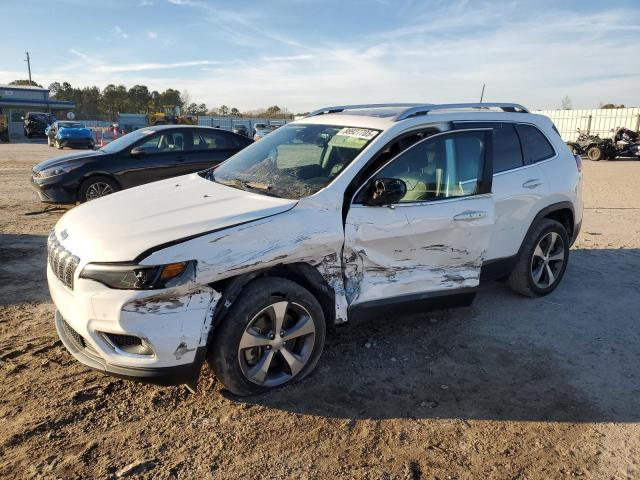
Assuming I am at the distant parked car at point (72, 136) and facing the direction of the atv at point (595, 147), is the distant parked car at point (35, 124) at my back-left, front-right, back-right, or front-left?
back-left

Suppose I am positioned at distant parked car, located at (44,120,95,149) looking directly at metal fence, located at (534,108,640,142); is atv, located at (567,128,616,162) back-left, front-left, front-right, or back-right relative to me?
front-right

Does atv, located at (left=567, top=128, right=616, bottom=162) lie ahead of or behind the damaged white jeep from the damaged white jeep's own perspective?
behind

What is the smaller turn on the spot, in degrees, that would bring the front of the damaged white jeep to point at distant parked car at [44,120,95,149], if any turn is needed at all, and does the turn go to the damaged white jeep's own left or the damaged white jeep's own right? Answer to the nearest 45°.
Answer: approximately 90° to the damaged white jeep's own right

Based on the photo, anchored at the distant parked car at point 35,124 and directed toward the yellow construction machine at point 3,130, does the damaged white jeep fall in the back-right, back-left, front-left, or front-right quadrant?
front-left

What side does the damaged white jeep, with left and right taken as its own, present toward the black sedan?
right

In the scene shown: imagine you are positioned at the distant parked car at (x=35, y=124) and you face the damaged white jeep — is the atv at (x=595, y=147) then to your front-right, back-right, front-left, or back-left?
front-left

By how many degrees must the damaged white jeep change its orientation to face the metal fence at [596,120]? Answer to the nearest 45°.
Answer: approximately 180°

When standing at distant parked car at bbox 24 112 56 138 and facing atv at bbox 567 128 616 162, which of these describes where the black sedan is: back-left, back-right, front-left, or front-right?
front-right

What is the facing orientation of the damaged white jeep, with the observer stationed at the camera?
facing the viewer and to the left of the viewer
